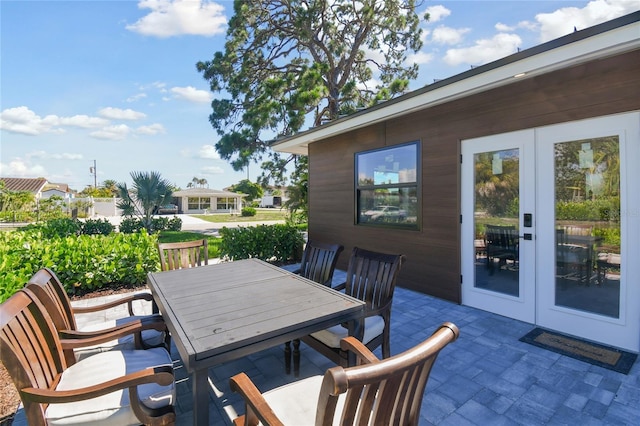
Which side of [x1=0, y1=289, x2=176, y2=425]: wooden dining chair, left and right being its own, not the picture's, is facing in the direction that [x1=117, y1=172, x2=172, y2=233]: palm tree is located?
left

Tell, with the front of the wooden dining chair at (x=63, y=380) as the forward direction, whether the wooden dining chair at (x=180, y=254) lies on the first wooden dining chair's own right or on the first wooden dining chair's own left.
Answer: on the first wooden dining chair's own left

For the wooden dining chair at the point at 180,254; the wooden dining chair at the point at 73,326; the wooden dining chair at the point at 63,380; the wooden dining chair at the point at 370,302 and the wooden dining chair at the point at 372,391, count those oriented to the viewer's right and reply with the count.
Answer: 2

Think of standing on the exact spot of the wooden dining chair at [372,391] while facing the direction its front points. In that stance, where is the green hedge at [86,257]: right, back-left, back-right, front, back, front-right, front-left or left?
front

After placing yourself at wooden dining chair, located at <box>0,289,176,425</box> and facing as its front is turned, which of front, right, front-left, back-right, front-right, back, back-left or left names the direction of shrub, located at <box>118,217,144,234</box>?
left

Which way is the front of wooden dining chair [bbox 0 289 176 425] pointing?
to the viewer's right

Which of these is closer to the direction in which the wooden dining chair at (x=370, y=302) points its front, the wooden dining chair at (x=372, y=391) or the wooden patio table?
the wooden patio table

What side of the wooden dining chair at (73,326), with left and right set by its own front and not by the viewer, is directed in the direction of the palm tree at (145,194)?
left

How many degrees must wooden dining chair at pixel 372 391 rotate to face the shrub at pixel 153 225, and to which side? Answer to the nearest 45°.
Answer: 0° — it already faces it

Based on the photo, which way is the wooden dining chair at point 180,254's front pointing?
toward the camera

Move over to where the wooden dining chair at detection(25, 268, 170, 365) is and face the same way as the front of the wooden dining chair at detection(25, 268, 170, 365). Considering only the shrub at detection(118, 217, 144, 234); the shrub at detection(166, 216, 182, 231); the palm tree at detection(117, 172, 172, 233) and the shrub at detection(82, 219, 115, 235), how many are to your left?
4

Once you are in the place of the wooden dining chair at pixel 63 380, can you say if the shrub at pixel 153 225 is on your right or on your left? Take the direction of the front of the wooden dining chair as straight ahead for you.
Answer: on your left

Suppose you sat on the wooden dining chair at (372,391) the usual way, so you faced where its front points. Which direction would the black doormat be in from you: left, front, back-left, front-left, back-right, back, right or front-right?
right

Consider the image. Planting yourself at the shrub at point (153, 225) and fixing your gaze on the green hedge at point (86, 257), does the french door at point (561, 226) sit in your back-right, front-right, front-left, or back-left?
front-left

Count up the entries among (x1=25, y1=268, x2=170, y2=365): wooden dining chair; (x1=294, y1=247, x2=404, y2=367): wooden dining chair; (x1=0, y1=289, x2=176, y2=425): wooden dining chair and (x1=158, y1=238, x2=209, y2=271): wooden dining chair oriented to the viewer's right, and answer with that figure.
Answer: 2

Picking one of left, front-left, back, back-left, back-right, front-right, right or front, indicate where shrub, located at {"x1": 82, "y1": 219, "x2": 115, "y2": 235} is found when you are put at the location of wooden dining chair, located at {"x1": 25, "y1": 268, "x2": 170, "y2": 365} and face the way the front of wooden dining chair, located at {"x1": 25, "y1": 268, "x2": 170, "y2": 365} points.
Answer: left

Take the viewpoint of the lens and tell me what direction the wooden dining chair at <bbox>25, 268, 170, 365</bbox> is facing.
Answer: facing to the right of the viewer

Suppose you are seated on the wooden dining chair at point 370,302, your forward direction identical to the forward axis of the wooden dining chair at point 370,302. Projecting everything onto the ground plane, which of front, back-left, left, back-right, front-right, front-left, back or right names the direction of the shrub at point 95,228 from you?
right
